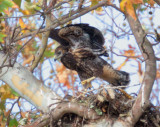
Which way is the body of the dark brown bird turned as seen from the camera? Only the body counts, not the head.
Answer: to the viewer's left

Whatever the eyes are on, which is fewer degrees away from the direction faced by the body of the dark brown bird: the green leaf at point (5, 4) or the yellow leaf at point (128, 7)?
the green leaf

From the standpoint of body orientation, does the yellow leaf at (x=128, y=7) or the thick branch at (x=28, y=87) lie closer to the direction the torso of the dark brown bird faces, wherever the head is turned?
the thick branch
